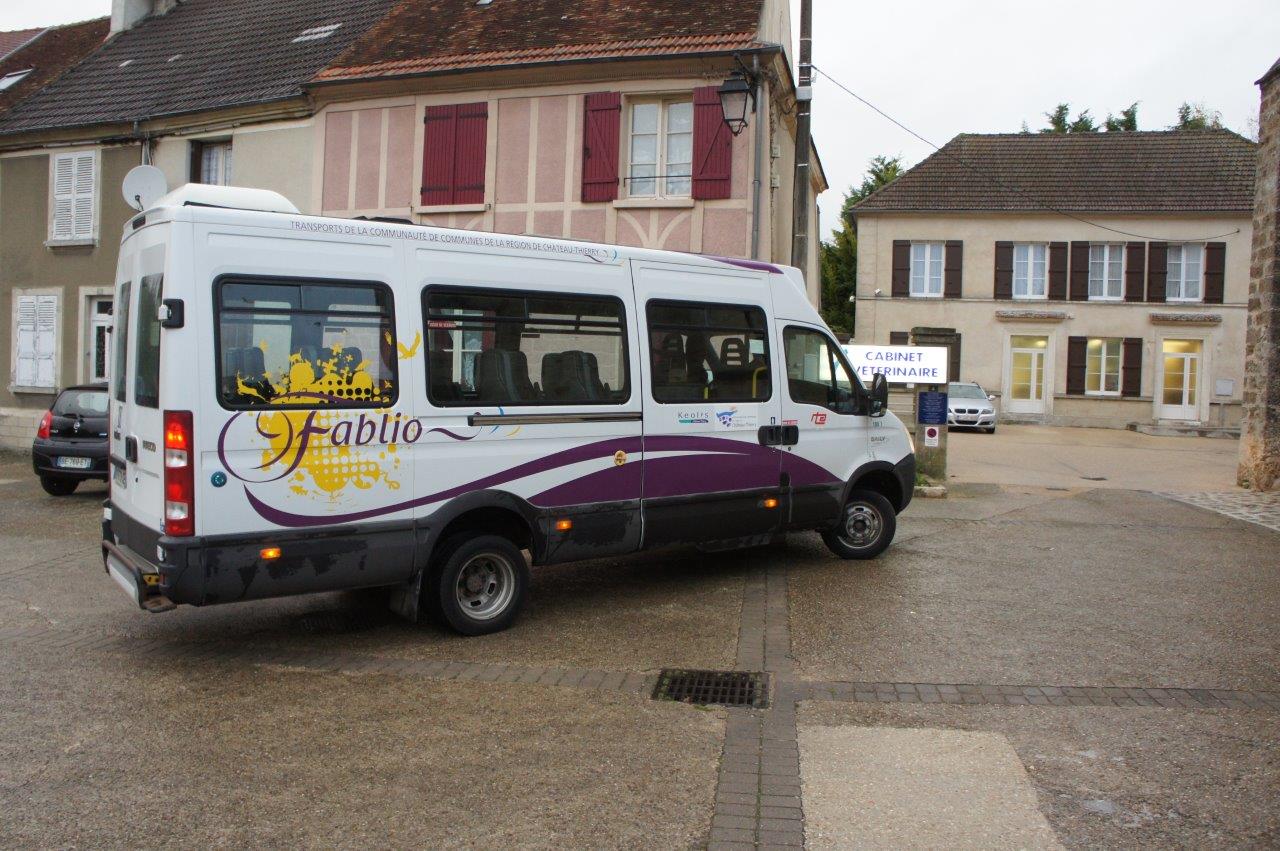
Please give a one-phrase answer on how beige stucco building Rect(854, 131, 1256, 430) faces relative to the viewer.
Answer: facing the viewer

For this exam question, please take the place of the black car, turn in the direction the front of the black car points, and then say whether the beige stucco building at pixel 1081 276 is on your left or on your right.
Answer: on your right

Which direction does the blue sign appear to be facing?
toward the camera

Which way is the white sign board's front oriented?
toward the camera

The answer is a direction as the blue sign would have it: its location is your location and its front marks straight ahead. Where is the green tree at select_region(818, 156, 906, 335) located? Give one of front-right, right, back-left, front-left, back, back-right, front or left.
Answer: back

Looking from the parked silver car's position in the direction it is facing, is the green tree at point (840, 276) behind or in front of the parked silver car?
behind

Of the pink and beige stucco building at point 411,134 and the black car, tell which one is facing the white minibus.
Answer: the pink and beige stucco building

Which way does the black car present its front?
away from the camera

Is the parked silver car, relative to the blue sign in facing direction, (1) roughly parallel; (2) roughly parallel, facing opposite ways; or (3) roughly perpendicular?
roughly parallel

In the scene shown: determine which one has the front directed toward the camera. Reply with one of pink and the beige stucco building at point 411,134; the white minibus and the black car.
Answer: the pink and beige stucco building

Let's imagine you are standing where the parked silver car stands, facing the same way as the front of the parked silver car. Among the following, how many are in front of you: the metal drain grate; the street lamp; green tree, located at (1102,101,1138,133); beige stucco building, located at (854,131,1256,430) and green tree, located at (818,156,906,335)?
2

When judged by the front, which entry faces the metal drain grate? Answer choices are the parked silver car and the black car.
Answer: the parked silver car

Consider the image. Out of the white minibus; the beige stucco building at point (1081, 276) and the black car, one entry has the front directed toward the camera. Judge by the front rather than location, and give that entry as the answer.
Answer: the beige stucco building

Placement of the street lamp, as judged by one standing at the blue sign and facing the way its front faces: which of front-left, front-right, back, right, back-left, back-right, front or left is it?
back-right

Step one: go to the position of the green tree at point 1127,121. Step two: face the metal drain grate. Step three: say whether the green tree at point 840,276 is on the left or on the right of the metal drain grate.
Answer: right

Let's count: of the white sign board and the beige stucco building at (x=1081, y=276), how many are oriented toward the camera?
2

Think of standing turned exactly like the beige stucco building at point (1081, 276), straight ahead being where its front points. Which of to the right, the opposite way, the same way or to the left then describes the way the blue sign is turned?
the same way

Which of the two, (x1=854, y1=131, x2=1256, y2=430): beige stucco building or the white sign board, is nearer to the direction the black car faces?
the beige stucco building
